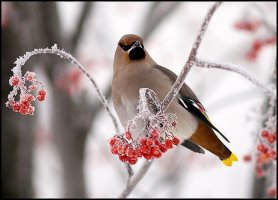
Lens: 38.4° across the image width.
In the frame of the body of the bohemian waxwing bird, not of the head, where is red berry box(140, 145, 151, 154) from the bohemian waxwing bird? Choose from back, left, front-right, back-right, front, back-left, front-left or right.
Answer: front-left

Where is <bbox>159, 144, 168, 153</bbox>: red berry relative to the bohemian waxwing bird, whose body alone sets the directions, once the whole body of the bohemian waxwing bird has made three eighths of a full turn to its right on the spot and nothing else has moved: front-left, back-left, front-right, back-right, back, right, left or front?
back

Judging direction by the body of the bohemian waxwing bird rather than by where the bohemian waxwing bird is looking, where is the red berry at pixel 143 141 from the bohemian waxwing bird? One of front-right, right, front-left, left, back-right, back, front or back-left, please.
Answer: front-left

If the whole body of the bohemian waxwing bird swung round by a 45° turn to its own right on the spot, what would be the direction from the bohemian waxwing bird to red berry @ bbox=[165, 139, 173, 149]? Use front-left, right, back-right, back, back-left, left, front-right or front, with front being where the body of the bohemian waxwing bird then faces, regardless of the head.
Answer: left

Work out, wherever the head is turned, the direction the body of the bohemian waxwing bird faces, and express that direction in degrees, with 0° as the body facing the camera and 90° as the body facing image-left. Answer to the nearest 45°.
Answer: approximately 45°

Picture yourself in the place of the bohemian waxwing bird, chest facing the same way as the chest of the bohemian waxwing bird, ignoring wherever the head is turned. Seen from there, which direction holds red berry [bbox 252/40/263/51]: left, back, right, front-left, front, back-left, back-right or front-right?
back
